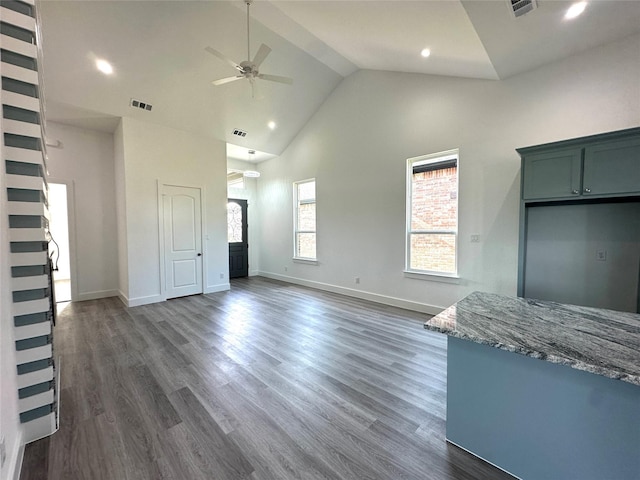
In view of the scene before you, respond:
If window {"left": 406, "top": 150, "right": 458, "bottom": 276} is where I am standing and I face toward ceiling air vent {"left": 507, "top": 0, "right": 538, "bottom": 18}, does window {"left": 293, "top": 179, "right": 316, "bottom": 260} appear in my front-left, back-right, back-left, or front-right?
back-right

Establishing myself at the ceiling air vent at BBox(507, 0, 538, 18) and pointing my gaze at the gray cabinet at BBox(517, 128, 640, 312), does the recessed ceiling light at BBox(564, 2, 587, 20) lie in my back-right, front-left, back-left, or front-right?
front-right

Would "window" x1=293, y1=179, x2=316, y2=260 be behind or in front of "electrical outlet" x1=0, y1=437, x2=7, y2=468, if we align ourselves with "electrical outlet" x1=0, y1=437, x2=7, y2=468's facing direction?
in front

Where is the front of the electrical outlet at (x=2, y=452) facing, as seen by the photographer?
facing to the right of the viewer

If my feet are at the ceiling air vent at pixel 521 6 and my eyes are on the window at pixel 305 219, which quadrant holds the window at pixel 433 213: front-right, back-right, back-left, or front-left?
front-right

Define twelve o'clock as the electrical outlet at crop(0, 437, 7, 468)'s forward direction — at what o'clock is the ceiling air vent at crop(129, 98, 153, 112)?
The ceiling air vent is roughly at 10 o'clock from the electrical outlet.

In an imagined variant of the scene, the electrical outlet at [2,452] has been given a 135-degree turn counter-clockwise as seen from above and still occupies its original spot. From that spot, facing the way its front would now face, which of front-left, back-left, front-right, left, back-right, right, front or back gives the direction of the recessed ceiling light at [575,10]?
back
